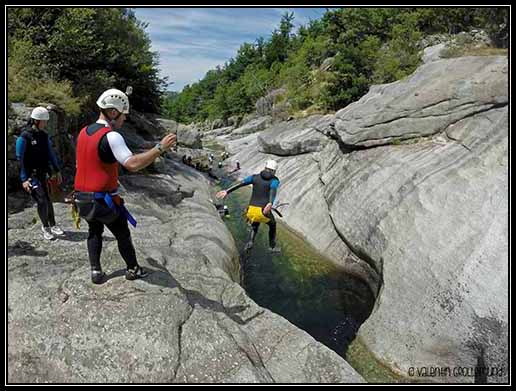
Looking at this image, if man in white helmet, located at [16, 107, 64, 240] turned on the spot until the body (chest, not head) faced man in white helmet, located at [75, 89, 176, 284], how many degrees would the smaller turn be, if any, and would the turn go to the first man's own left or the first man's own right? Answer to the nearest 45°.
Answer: approximately 45° to the first man's own right

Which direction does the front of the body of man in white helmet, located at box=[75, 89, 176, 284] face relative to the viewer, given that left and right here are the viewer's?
facing away from the viewer and to the right of the viewer

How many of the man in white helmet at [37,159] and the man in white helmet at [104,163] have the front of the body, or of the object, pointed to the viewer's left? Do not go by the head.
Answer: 0

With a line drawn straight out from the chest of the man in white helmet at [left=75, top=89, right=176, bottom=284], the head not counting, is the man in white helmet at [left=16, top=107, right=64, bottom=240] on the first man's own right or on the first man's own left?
on the first man's own left
